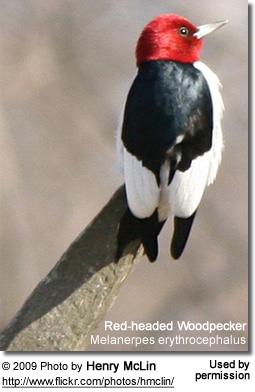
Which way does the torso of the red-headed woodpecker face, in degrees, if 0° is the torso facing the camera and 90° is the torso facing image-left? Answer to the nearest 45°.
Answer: approximately 225°
